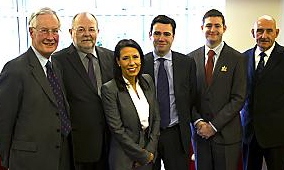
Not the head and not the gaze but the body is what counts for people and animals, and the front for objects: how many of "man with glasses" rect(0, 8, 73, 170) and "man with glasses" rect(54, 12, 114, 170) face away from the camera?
0

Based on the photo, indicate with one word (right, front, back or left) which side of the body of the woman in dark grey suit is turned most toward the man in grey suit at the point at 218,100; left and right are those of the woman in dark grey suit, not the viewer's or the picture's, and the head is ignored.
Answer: left

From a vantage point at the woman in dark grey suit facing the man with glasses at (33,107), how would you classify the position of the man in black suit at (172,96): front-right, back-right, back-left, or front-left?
back-right

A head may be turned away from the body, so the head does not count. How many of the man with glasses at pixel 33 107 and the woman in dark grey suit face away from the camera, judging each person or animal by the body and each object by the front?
0

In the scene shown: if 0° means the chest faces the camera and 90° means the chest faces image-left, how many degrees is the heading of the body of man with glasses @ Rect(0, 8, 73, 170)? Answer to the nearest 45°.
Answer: approximately 315°
